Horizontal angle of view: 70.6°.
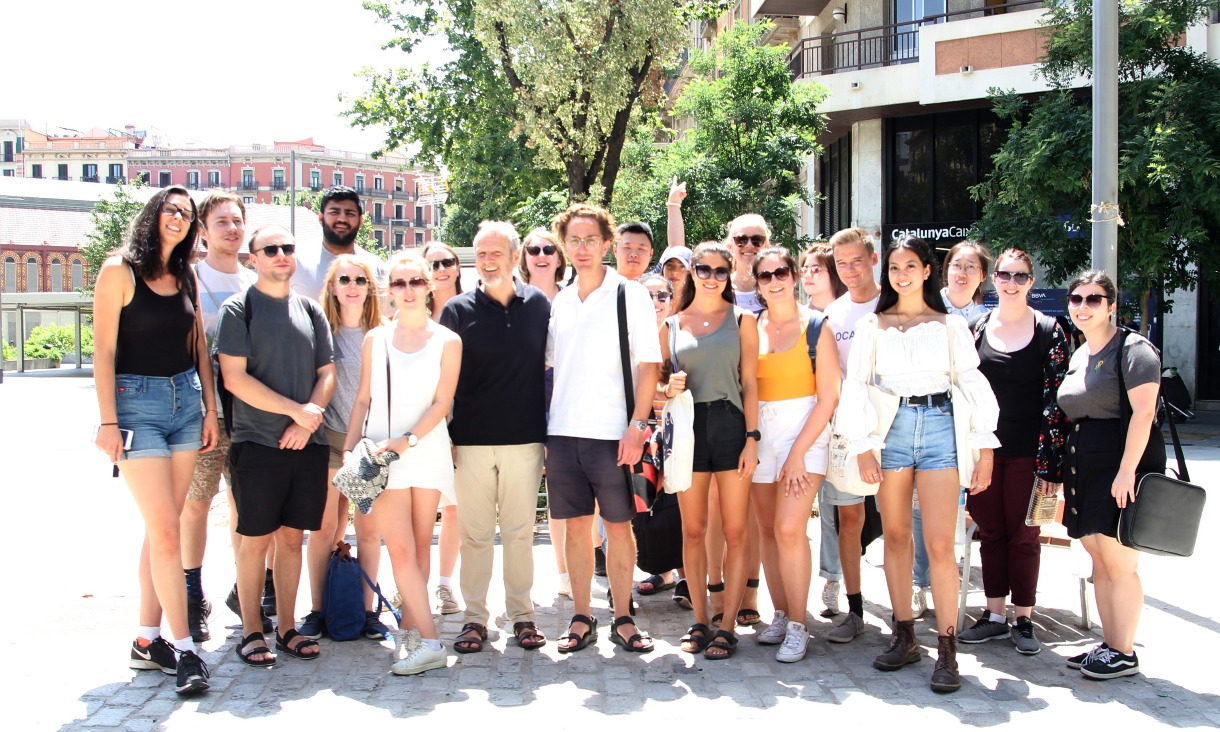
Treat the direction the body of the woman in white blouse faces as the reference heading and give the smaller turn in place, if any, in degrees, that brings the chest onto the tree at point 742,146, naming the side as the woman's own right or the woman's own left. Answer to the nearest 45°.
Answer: approximately 180°

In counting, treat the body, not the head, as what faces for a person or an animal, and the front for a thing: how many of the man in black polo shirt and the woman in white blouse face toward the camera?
2

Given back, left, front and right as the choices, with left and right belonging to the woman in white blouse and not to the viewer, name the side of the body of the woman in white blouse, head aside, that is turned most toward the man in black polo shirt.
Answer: right

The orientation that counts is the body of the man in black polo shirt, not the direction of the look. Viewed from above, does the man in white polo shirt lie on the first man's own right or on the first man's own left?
on the first man's own left

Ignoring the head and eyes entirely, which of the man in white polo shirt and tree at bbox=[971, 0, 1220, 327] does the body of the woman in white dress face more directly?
the man in white polo shirt

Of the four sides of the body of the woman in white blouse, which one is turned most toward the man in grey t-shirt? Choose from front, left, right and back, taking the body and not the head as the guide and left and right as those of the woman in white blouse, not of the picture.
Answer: right

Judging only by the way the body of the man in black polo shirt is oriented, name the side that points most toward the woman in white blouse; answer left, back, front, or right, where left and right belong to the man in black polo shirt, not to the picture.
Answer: left

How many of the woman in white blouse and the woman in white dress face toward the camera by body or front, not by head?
2

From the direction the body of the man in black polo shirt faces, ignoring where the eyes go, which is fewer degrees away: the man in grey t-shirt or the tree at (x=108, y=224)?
the man in grey t-shirt

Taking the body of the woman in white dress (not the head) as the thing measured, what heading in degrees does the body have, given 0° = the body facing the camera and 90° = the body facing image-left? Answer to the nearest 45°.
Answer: approximately 0°
